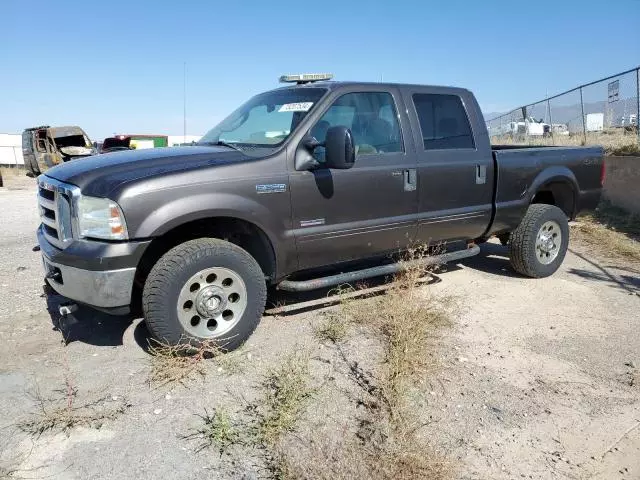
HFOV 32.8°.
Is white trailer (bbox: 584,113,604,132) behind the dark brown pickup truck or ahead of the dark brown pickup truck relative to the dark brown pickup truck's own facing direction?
behind

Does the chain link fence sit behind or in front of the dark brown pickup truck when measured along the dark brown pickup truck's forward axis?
behind

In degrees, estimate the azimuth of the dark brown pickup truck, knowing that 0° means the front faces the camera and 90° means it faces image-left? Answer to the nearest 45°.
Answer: approximately 45°

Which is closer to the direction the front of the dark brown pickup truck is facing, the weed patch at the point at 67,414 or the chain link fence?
the weed patch

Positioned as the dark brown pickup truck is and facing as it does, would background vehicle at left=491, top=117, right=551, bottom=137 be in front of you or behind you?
behind
